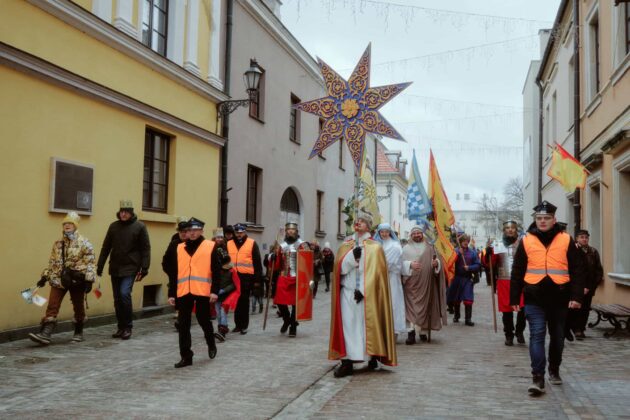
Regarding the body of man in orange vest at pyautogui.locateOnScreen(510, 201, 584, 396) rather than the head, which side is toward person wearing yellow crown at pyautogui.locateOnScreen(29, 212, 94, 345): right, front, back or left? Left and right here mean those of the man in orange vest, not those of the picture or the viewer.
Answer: right

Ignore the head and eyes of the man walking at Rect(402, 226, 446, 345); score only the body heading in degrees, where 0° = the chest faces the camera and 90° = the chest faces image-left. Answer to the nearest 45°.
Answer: approximately 0°

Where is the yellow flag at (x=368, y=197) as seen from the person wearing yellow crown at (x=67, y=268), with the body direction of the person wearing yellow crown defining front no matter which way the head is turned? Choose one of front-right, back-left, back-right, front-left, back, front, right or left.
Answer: back-left

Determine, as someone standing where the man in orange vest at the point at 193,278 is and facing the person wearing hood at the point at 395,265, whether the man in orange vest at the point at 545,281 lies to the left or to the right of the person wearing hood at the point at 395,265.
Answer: right

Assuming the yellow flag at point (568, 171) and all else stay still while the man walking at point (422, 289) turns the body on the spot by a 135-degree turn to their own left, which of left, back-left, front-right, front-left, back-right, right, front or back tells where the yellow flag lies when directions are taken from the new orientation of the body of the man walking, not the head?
front

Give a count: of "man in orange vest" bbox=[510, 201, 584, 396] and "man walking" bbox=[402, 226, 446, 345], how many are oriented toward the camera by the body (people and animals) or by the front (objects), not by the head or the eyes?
2

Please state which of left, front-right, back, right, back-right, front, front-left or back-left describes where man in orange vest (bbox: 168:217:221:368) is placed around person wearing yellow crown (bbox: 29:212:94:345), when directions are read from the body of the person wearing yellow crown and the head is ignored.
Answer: left

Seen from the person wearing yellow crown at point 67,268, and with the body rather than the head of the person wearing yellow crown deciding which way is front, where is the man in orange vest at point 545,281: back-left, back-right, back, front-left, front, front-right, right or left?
left

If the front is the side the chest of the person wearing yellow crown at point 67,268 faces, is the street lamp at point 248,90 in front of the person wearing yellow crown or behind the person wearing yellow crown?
behind

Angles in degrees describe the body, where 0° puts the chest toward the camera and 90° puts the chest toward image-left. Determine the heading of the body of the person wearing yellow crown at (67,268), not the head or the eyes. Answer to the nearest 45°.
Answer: approximately 45°
